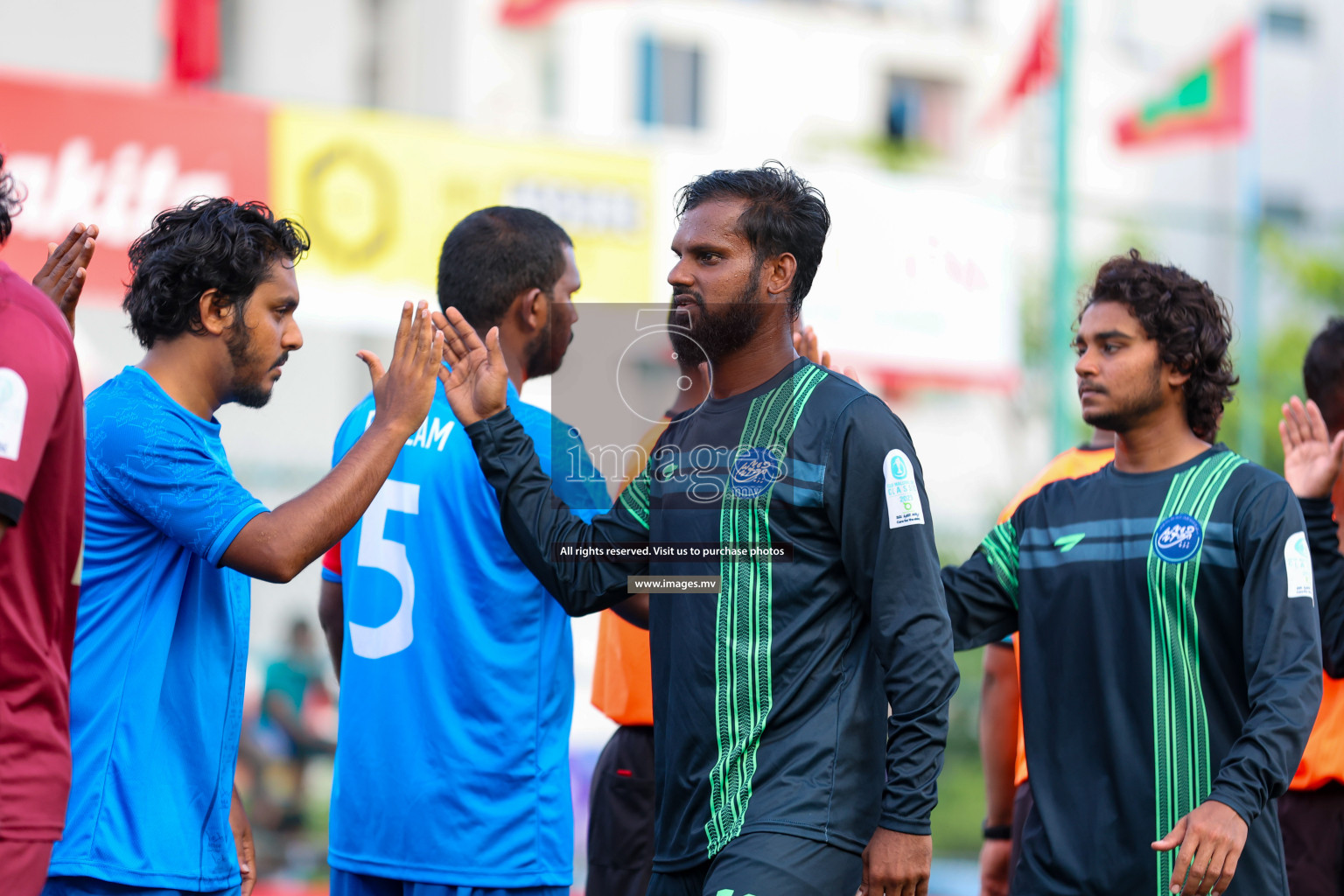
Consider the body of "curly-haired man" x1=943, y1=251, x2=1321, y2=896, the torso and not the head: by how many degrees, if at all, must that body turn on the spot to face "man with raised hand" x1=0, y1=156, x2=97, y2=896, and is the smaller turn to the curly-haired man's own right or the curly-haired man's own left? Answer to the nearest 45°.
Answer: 0° — they already face them

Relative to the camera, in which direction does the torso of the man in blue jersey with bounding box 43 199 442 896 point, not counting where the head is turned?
to the viewer's right

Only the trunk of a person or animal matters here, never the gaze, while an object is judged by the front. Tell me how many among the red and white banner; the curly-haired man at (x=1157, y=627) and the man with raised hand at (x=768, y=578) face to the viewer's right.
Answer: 0

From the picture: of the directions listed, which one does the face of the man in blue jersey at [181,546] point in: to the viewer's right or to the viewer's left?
to the viewer's right

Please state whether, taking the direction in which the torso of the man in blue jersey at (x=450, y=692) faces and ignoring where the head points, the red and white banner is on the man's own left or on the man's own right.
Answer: on the man's own left

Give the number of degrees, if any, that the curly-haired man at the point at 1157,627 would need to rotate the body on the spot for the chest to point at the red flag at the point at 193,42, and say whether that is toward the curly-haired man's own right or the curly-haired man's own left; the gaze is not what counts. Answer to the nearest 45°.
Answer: approximately 90° to the curly-haired man's own right

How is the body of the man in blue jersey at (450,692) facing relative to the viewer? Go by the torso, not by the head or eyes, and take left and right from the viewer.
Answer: facing away from the viewer and to the right of the viewer

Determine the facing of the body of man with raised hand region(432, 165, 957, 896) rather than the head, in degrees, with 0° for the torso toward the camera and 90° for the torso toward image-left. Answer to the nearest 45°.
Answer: approximately 45°

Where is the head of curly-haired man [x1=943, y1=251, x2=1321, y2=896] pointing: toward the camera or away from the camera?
toward the camera

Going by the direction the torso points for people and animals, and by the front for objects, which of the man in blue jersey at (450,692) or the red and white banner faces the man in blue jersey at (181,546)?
the red and white banner

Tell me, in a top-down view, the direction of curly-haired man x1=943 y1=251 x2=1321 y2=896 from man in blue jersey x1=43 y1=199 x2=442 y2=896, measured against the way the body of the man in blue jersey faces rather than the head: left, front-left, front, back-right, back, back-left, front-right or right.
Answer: front

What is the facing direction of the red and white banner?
toward the camera

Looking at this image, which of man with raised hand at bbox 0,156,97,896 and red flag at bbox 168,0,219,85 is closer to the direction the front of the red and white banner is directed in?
the man with raised hand

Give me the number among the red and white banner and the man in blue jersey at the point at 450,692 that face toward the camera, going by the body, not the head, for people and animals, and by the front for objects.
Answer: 1

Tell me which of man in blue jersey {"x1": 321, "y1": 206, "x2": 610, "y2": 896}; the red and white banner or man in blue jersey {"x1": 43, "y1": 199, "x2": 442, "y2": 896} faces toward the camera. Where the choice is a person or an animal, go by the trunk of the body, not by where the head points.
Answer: the red and white banner

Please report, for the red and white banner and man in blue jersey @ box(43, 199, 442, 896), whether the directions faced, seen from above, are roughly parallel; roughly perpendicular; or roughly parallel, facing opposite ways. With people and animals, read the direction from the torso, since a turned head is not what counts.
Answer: roughly perpendicular

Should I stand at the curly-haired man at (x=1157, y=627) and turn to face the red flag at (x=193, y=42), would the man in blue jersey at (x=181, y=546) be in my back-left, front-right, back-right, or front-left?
front-left

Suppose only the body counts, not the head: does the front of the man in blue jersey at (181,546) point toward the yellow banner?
no

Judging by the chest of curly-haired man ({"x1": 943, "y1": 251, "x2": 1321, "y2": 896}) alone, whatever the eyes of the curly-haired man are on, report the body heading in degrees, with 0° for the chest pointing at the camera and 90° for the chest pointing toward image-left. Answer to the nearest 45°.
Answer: approximately 45°
